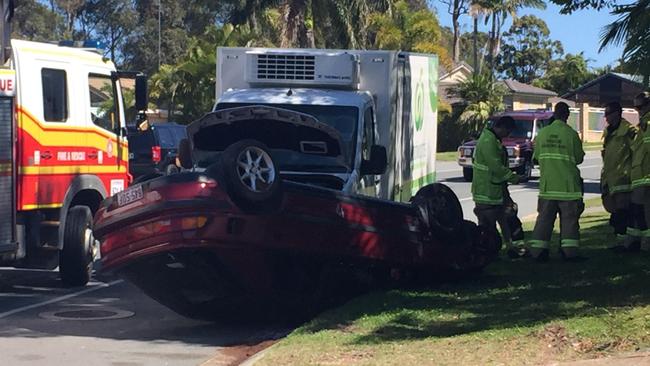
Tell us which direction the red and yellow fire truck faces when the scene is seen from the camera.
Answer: facing away from the viewer and to the right of the viewer

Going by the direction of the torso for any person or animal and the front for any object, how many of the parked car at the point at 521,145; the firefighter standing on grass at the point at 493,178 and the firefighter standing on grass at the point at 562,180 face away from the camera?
1

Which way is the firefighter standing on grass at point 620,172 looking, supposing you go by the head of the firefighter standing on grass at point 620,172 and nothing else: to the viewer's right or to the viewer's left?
to the viewer's left

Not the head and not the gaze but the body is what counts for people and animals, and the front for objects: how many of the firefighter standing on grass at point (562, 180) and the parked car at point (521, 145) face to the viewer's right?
0

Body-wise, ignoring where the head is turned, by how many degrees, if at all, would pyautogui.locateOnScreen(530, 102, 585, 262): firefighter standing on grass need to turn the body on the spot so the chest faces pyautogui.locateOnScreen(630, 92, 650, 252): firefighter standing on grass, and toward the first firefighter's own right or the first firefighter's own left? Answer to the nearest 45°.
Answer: approximately 45° to the first firefighter's own right

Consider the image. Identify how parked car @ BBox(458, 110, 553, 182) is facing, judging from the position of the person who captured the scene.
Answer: facing the viewer and to the left of the viewer

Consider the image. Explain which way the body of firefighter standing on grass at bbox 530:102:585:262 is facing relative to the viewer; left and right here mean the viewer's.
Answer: facing away from the viewer
